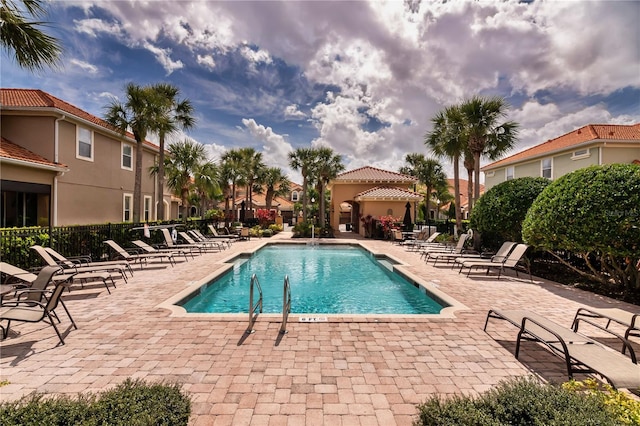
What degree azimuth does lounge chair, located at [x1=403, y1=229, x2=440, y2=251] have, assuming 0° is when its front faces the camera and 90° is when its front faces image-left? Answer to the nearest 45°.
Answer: approximately 45°

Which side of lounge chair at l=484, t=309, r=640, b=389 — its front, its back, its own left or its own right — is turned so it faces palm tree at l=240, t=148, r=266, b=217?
front

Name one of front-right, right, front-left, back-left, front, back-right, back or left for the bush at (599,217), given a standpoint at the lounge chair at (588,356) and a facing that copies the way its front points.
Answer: front-right

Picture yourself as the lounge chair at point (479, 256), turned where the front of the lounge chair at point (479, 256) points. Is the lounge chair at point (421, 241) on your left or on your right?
on your right

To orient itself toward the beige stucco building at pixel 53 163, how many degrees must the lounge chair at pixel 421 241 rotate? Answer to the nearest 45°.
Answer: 0° — it already faces it

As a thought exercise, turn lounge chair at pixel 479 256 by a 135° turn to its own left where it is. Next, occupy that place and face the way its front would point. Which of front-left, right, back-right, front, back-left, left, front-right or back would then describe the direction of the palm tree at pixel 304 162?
back-left

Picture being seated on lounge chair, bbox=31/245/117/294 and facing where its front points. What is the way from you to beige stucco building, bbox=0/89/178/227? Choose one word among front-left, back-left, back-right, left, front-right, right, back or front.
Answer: back-left

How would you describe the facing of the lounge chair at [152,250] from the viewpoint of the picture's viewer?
facing the viewer and to the right of the viewer

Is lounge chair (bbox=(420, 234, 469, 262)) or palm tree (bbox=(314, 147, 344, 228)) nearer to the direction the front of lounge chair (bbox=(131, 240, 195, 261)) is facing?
the lounge chair

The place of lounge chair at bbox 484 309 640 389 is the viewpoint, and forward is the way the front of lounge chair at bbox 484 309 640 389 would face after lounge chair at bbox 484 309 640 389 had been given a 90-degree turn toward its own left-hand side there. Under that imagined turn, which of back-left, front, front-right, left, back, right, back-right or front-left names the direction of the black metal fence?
front-right

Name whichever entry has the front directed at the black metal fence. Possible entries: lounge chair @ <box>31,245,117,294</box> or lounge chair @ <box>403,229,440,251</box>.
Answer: lounge chair @ <box>403,229,440,251</box>

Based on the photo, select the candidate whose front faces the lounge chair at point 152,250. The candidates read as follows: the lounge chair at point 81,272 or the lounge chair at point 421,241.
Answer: the lounge chair at point 421,241

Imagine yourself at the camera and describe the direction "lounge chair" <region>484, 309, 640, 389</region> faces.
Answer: facing away from the viewer and to the left of the viewer

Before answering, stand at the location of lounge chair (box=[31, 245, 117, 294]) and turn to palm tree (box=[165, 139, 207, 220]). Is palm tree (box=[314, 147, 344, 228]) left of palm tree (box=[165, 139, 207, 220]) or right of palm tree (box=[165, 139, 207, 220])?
right
